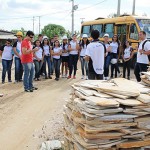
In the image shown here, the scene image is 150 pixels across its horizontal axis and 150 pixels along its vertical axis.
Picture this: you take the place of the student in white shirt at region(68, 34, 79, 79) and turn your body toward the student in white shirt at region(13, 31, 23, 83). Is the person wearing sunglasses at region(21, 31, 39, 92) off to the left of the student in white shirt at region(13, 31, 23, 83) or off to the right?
left

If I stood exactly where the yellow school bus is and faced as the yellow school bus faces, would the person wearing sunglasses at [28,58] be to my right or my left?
on my right

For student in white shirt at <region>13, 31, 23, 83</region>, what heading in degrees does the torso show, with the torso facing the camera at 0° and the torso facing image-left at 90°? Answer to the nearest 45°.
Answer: approximately 315°

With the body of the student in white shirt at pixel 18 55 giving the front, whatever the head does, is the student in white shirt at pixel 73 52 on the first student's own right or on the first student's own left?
on the first student's own left

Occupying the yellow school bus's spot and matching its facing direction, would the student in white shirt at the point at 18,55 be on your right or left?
on your right

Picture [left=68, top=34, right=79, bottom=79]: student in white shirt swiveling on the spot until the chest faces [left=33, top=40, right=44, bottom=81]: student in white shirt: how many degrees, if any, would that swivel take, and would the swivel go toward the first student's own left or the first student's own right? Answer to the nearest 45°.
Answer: approximately 90° to the first student's own right

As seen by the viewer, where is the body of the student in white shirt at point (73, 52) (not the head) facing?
toward the camera

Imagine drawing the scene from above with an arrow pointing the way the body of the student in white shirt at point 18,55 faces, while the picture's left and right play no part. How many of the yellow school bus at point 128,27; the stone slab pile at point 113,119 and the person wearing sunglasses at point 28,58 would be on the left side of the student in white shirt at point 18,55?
1

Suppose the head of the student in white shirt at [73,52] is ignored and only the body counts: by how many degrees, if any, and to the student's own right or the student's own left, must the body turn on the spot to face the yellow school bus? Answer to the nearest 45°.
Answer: approximately 135° to the student's own left
